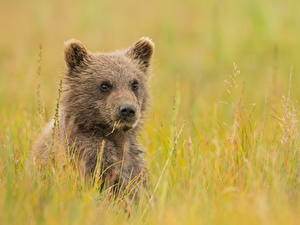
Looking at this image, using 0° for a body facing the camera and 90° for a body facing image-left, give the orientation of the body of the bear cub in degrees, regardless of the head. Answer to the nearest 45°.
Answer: approximately 315°
